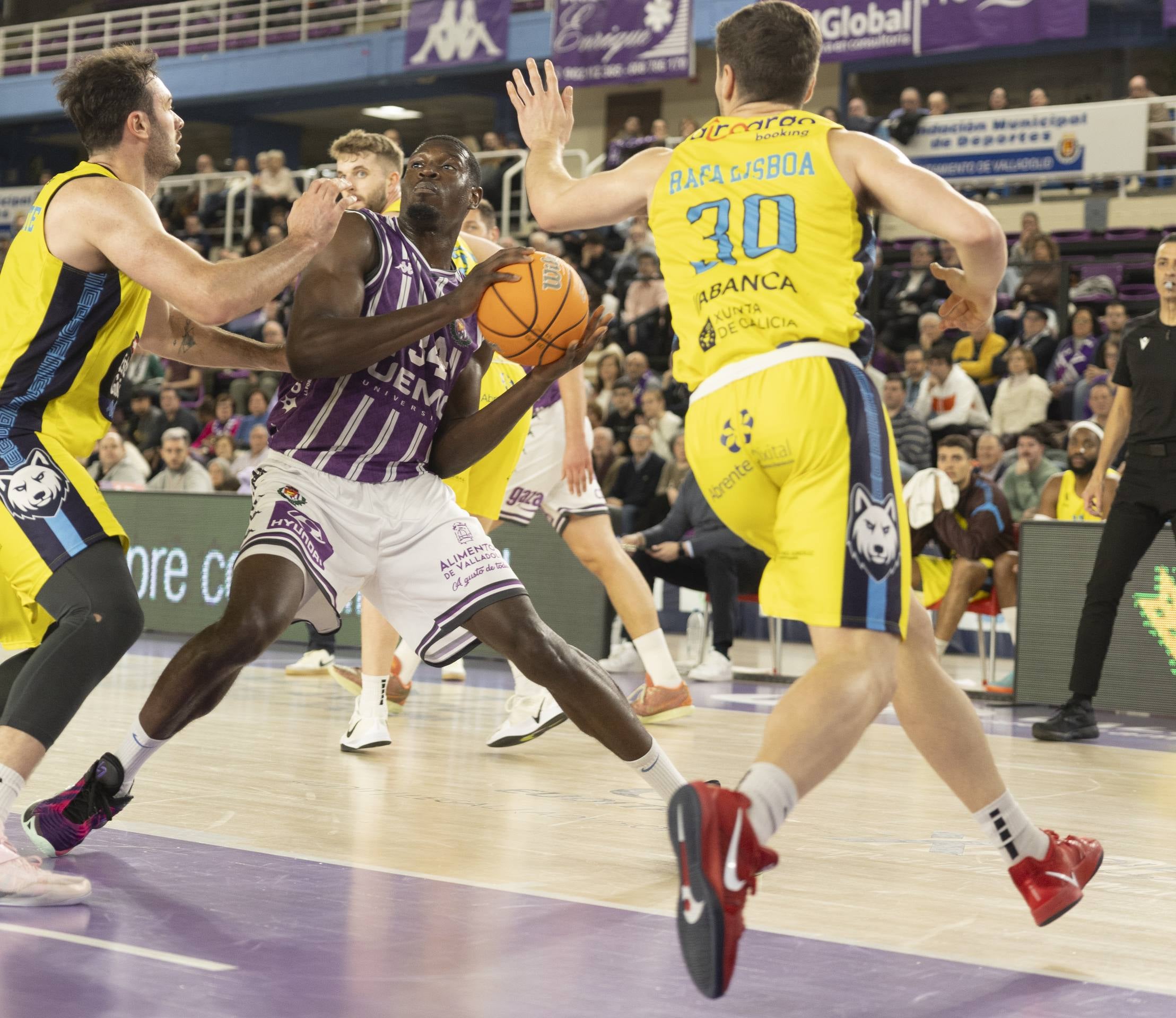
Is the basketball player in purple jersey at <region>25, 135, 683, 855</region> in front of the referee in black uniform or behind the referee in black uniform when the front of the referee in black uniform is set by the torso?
in front

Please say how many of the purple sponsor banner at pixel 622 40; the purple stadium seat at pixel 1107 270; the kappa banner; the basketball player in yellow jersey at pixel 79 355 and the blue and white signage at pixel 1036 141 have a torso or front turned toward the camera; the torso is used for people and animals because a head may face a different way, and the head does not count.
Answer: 4

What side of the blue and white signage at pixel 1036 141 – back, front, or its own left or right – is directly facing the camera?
front

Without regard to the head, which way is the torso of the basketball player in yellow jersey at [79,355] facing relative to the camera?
to the viewer's right

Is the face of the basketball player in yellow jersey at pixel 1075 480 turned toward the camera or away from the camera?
toward the camera

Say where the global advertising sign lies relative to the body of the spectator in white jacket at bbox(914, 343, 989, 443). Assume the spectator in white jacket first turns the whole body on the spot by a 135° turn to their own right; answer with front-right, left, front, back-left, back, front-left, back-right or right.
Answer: front

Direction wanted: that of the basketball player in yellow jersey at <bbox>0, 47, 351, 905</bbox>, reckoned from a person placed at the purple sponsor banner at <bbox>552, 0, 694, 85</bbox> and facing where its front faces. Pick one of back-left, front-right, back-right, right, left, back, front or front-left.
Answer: front

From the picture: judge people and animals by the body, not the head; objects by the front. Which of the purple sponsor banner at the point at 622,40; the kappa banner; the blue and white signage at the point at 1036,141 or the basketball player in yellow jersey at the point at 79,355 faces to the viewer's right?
the basketball player in yellow jersey

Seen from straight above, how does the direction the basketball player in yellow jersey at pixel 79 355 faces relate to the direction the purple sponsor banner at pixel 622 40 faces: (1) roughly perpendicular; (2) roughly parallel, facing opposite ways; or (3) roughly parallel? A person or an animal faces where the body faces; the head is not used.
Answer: roughly perpendicular

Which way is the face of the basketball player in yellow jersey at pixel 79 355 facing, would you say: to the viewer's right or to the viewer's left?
to the viewer's right

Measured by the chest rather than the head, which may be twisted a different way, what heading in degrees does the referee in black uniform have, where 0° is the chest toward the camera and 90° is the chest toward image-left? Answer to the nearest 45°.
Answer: approximately 45°

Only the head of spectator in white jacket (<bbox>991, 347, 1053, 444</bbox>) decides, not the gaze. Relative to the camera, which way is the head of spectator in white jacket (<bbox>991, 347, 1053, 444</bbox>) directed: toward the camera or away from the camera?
toward the camera

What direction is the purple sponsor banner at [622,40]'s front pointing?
toward the camera
